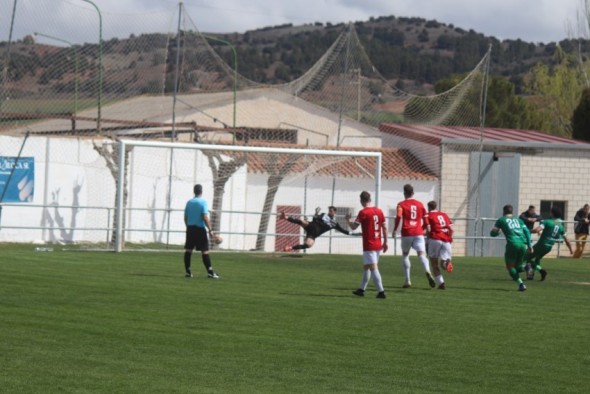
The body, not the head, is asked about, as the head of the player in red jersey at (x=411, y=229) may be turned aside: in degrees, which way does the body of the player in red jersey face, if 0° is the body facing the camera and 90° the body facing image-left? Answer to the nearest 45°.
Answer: approximately 180°

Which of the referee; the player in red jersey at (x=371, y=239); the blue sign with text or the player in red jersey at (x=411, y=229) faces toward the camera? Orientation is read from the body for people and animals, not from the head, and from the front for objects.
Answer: the blue sign with text

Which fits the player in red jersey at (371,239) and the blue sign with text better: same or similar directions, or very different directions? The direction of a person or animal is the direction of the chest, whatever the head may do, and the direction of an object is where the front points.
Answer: very different directions

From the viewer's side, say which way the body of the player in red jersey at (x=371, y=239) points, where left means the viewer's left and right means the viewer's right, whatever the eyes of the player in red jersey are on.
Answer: facing away from the viewer and to the left of the viewer

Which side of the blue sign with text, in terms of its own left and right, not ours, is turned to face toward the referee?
front

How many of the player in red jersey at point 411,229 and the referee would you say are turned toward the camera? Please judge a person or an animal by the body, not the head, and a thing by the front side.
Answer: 0

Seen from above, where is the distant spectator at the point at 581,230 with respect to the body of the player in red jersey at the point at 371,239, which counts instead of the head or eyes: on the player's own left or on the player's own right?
on the player's own right

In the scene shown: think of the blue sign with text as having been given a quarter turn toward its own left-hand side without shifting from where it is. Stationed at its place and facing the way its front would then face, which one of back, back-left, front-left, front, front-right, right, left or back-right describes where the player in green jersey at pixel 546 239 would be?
front-right

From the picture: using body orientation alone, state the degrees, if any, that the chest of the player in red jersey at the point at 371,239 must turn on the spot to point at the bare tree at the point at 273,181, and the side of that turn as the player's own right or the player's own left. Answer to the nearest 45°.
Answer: approximately 45° to the player's own right

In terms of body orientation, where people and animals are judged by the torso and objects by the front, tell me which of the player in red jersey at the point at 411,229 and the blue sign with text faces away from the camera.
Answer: the player in red jersey

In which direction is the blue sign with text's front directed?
toward the camera
